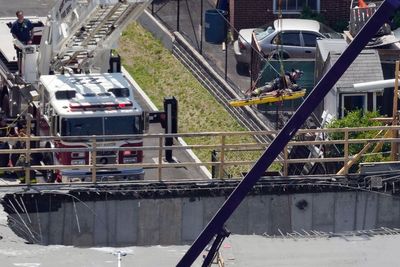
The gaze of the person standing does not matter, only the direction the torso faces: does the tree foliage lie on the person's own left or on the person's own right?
on the person's own left

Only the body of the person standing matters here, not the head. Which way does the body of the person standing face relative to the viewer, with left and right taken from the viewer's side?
facing the viewer

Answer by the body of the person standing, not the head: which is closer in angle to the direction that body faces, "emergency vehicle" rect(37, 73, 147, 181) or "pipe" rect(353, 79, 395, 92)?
the emergency vehicle

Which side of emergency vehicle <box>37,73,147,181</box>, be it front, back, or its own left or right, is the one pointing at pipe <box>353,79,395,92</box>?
left

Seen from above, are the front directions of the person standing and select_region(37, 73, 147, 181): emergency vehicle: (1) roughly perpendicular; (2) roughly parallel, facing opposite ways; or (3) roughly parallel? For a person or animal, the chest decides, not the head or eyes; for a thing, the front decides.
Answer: roughly parallel

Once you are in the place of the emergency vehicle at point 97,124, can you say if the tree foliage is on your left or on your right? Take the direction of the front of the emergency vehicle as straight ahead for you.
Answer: on your left

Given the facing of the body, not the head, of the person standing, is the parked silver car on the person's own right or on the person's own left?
on the person's own left

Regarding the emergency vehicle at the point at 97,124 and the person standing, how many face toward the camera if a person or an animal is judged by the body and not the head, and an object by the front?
2

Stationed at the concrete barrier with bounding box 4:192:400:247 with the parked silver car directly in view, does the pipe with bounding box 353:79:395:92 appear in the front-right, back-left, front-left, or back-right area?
front-right

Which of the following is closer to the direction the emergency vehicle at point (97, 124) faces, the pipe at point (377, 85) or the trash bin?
the pipe
